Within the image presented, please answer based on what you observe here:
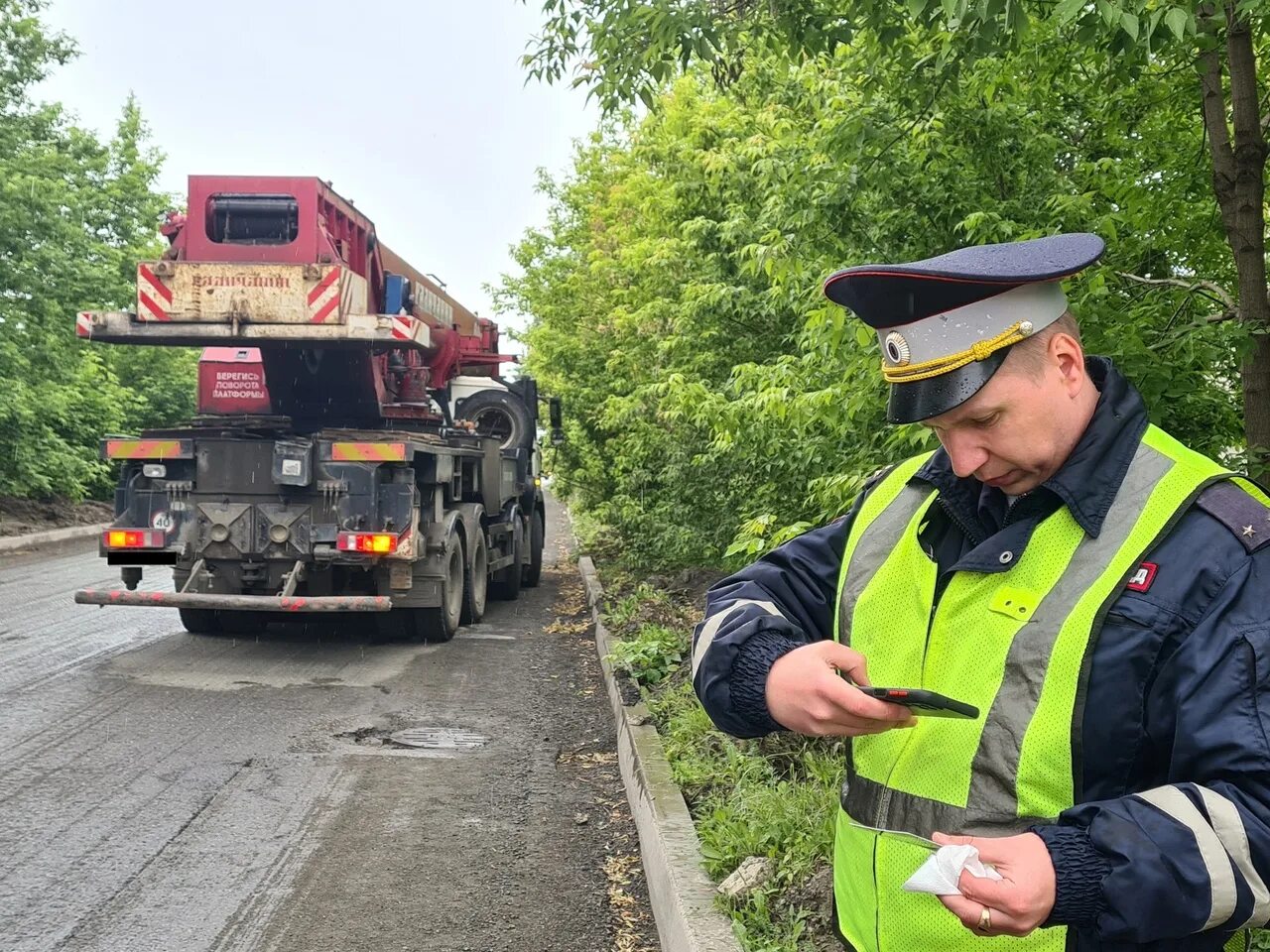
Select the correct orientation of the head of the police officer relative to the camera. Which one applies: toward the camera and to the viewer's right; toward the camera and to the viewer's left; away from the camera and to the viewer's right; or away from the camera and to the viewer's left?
toward the camera and to the viewer's left

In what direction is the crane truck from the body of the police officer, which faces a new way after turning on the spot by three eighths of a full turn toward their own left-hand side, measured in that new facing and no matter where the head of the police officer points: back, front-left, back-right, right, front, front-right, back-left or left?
back-left

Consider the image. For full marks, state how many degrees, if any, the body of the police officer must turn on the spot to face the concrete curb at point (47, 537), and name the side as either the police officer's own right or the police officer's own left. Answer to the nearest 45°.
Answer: approximately 90° to the police officer's own right

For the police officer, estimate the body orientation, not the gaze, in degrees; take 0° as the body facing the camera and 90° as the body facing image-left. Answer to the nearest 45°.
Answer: approximately 45°

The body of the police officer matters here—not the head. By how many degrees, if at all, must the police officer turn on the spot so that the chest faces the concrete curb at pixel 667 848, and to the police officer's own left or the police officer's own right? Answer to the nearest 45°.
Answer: approximately 90° to the police officer's own right
